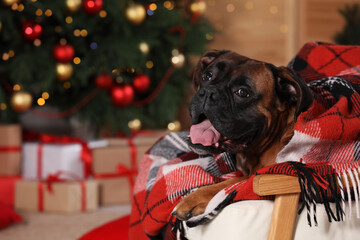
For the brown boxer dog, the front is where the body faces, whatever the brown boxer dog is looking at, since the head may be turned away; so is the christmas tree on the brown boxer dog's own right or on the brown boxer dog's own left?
on the brown boxer dog's own right

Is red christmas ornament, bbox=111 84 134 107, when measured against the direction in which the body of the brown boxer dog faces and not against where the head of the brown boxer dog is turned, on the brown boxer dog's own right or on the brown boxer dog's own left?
on the brown boxer dog's own right

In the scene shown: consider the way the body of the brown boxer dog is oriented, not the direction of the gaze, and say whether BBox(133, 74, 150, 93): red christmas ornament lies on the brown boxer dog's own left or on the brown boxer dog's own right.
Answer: on the brown boxer dog's own right

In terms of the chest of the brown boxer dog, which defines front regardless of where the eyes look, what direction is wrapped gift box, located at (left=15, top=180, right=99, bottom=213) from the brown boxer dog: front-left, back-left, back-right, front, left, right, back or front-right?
right

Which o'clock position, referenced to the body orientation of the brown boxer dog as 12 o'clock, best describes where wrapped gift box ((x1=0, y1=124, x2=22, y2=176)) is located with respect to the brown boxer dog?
The wrapped gift box is roughly at 3 o'clock from the brown boxer dog.

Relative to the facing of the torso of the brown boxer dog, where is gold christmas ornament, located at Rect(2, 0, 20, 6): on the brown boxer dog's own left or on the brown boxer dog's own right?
on the brown boxer dog's own right

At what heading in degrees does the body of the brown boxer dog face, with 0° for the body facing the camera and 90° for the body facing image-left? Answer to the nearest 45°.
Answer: approximately 45°

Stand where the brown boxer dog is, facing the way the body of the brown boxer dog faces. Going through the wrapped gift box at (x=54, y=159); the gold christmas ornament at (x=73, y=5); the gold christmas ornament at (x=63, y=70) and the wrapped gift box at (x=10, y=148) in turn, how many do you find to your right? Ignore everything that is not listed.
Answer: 4

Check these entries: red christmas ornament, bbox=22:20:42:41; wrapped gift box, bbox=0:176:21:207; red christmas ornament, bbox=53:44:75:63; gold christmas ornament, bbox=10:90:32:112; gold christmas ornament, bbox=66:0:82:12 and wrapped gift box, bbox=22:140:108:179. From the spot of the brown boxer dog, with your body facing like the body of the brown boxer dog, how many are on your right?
6

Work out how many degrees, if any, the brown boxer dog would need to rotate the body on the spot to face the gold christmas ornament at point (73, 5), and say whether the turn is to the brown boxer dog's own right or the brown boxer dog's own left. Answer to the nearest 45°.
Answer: approximately 90° to the brown boxer dog's own right

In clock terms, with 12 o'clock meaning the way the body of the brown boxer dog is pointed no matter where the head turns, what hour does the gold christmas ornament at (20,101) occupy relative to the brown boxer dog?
The gold christmas ornament is roughly at 3 o'clock from the brown boxer dog.

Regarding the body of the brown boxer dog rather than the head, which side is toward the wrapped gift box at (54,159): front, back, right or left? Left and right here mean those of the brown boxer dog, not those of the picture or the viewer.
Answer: right
